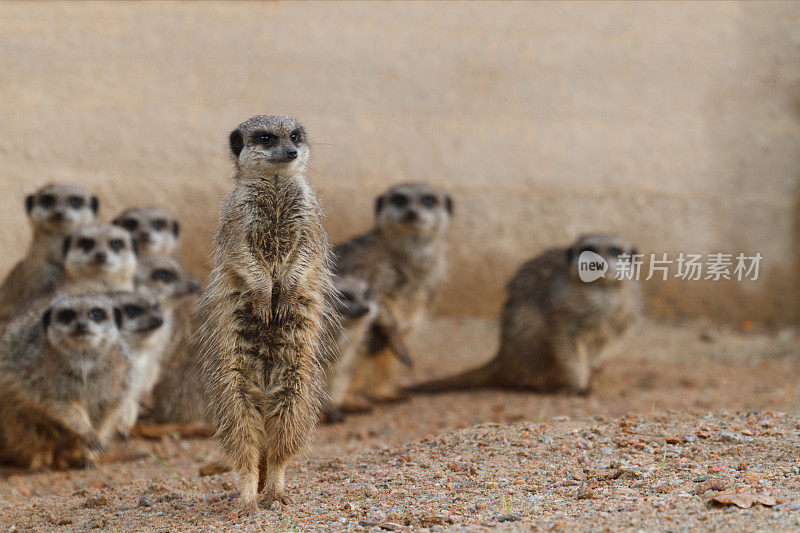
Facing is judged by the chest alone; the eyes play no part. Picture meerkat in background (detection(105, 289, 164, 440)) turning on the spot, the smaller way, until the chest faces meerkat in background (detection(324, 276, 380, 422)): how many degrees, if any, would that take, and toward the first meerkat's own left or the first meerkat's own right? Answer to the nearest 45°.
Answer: approximately 45° to the first meerkat's own left

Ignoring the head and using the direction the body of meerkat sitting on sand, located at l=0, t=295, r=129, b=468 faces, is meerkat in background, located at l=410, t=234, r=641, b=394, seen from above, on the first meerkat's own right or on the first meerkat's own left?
on the first meerkat's own left

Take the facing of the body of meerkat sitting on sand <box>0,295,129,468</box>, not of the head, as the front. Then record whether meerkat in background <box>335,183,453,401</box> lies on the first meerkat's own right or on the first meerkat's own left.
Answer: on the first meerkat's own left

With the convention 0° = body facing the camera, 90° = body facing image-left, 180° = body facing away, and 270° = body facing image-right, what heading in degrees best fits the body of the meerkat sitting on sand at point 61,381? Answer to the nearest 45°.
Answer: approximately 315°

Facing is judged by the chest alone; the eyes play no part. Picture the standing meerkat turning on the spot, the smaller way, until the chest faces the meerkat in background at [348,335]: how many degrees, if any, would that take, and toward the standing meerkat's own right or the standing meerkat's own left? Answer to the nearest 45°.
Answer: approximately 180°

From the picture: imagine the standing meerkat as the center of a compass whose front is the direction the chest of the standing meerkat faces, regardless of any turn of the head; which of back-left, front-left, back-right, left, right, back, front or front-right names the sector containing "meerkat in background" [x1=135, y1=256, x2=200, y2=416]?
back

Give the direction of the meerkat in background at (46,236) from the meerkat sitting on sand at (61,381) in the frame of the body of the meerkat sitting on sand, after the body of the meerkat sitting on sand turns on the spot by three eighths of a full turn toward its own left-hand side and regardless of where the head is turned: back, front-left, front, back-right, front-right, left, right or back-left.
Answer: front

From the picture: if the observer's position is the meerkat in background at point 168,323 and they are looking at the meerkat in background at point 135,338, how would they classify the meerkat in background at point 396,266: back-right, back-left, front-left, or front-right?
back-left

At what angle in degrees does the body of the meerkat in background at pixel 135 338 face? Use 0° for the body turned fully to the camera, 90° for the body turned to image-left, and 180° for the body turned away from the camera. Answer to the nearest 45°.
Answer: approximately 315°
